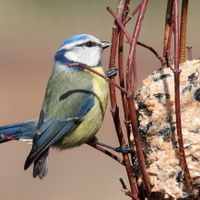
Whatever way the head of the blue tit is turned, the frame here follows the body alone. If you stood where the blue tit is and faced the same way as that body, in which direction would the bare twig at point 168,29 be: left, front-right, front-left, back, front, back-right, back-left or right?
front-right

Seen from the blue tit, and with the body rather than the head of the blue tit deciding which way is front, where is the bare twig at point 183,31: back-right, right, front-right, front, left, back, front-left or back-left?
front-right

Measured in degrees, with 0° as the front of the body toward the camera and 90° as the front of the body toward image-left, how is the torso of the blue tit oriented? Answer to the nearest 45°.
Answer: approximately 270°

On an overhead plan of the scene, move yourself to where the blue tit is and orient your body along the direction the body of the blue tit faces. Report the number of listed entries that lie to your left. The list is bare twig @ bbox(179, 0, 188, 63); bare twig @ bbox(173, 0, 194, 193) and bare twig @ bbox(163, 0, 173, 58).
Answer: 0
